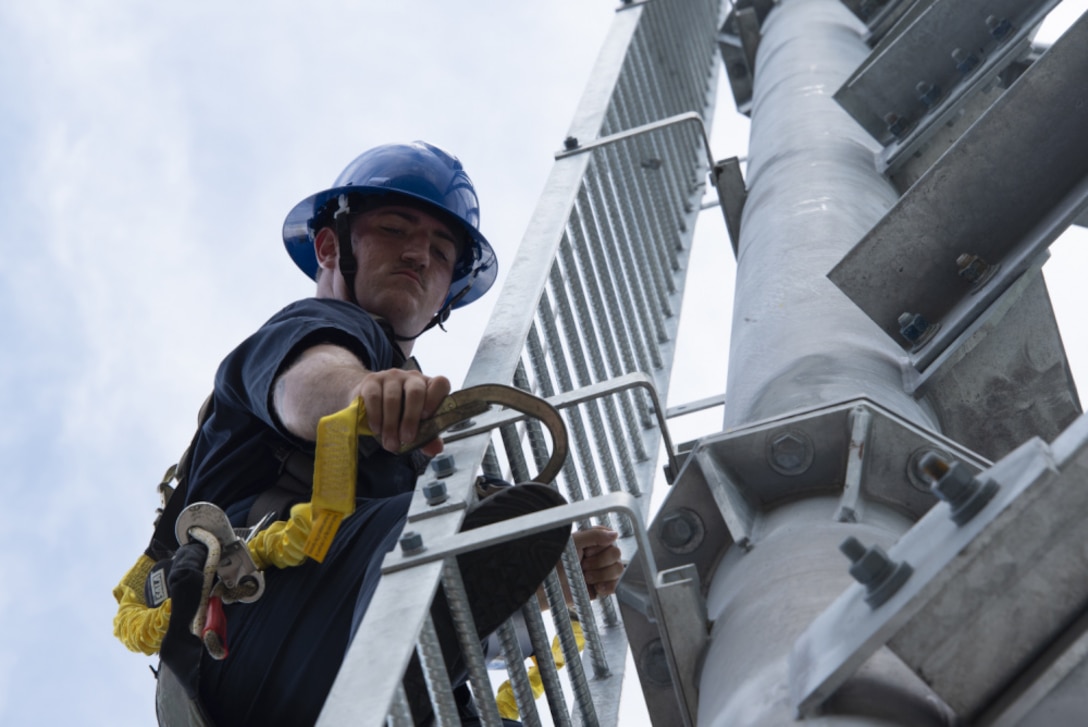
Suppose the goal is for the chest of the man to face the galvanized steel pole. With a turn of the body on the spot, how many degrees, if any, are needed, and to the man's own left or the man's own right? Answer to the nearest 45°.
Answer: approximately 45° to the man's own left

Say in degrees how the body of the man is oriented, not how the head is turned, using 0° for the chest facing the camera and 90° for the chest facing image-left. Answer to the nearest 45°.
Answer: approximately 315°
